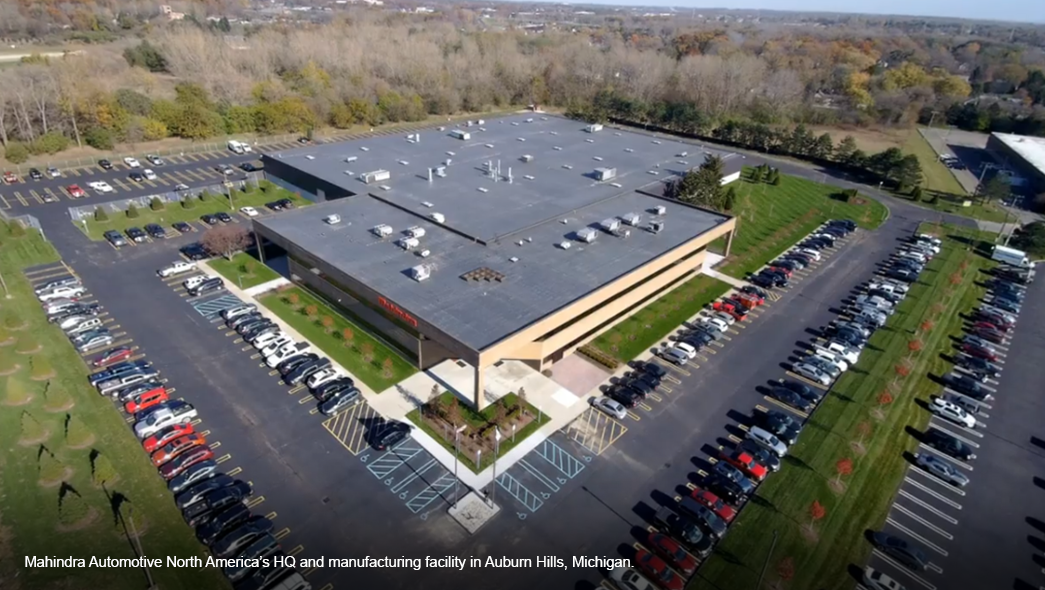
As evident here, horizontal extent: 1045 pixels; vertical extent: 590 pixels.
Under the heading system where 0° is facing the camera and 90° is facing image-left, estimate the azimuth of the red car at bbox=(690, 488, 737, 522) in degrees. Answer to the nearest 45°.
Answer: approximately 315°

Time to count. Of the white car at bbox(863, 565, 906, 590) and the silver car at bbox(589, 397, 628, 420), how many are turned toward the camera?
0

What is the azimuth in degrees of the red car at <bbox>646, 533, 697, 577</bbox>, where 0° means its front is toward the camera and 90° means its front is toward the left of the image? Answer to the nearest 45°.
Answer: approximately 315°

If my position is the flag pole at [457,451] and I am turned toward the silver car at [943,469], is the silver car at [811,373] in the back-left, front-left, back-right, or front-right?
front-left

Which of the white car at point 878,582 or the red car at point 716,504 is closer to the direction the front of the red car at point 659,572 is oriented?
the white car

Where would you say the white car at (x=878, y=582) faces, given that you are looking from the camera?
facing away from the viewer and to the left of the viewer

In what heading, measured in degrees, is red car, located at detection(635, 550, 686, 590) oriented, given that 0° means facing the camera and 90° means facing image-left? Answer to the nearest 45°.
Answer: approximately 315°

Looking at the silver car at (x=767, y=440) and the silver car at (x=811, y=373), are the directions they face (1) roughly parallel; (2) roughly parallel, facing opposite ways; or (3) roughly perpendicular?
roughly parallel

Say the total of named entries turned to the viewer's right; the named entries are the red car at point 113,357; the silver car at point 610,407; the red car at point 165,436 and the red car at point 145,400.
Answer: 0

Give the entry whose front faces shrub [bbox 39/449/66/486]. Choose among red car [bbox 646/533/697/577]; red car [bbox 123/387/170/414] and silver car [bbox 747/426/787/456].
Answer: red car [bbox 123/387/170/414]

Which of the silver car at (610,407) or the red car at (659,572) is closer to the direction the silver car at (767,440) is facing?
the red car

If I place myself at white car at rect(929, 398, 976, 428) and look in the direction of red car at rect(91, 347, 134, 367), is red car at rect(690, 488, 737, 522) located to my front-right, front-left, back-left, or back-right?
front-left
